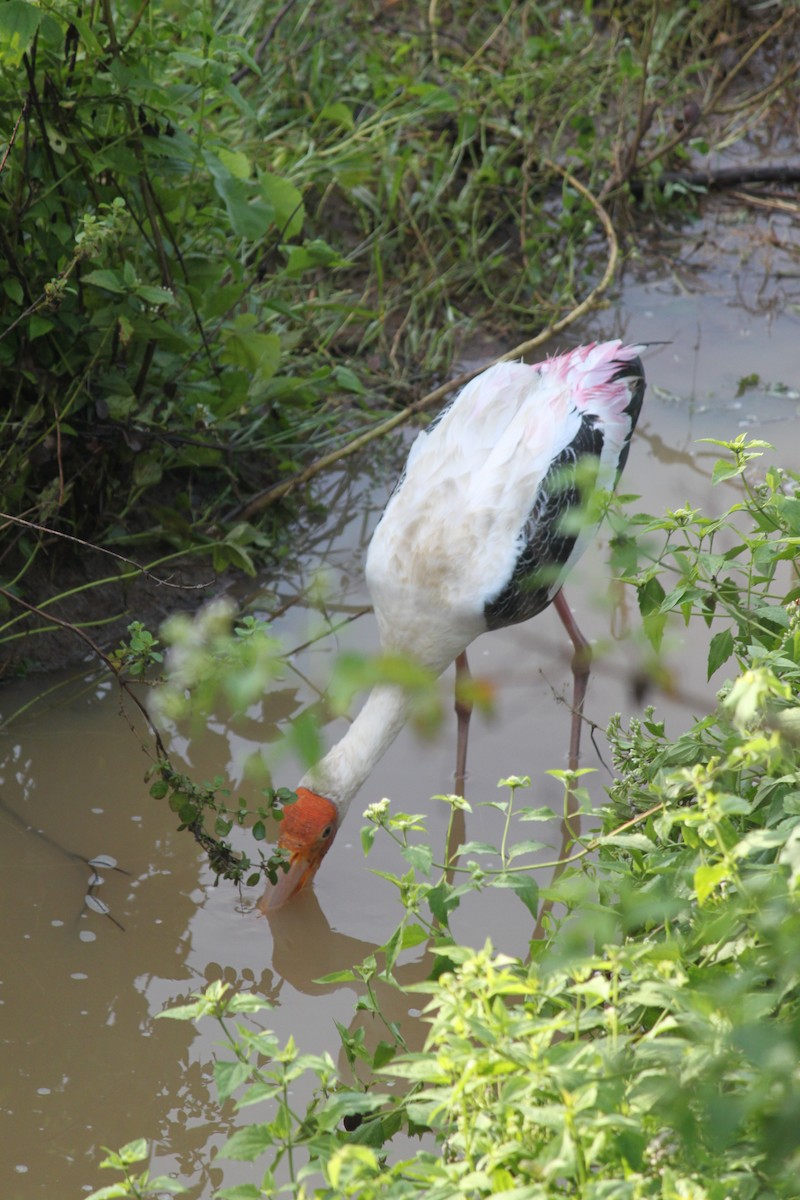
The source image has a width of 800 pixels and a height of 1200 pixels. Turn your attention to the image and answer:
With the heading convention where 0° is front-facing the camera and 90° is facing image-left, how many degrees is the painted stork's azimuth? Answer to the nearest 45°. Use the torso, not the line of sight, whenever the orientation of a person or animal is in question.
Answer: approximately 45°
